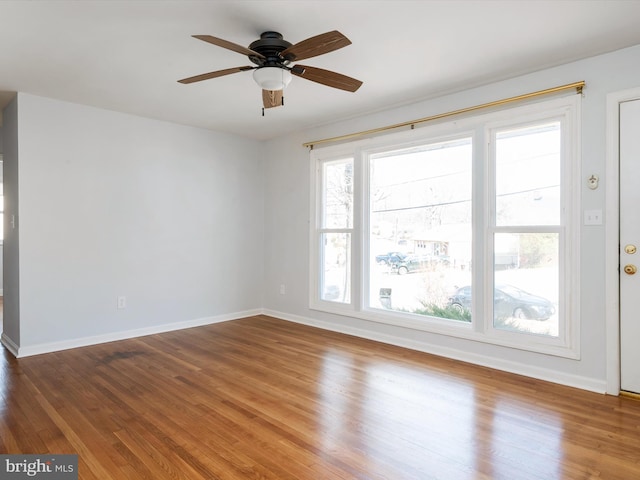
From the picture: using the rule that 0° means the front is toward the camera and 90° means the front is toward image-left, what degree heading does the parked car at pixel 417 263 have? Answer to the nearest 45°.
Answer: approximately 45°

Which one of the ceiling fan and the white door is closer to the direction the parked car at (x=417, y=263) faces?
the ceiling fan

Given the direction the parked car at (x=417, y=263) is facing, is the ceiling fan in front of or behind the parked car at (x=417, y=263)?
in front

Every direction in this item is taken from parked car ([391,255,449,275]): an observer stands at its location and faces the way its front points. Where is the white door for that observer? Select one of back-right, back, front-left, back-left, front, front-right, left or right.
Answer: left

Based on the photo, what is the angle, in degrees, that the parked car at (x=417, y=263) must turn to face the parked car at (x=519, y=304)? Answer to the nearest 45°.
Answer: approximately 90° to its left
